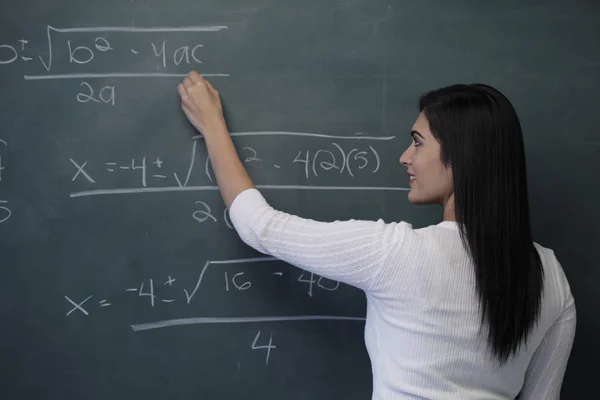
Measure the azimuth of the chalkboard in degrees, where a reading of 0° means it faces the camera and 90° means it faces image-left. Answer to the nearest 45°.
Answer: approximately 0°

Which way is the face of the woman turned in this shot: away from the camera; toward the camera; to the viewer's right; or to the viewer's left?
to the viewer's left
